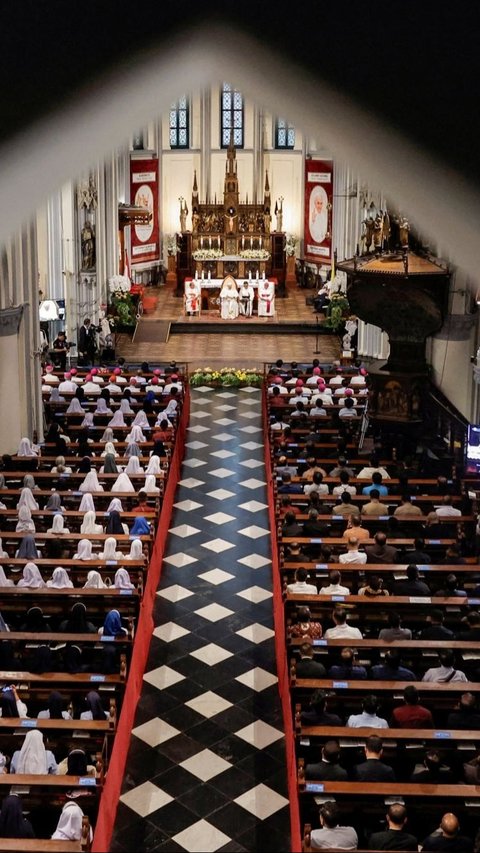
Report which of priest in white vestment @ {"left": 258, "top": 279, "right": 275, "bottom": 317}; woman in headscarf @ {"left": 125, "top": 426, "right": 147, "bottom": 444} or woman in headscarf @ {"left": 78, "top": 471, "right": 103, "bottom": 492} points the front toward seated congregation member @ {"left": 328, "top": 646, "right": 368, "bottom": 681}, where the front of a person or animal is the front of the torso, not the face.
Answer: the priest in white vestment

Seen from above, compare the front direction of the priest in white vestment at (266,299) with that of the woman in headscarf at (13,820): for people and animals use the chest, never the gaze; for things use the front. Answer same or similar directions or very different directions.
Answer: very different directions

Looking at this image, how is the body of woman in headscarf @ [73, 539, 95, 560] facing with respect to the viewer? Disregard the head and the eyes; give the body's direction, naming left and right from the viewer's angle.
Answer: facing away from the viewer

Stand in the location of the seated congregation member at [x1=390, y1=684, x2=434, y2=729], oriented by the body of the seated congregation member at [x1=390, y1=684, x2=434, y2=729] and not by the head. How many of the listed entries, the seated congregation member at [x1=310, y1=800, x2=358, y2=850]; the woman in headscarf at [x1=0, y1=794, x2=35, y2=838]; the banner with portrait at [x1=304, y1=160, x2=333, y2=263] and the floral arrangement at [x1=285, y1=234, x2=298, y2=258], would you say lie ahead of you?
2

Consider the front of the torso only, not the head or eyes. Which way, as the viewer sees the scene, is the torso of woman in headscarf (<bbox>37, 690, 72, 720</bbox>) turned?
away from the camera

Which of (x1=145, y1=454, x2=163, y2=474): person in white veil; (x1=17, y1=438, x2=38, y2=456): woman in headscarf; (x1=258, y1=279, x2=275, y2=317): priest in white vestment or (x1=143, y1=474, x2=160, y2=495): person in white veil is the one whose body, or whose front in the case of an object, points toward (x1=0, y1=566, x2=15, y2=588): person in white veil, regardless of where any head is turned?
the priest in white vestment

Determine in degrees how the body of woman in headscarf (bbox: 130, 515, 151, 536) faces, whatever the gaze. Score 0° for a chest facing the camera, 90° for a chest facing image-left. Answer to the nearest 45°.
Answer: approximately 180°

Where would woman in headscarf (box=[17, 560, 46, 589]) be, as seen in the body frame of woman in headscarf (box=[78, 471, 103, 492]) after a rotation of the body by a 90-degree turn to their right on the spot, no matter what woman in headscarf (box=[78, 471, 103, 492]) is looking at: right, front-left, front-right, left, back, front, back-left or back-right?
right

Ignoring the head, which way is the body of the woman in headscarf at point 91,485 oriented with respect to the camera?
away from the camera

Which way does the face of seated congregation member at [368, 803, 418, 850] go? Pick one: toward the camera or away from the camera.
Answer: away from the camera

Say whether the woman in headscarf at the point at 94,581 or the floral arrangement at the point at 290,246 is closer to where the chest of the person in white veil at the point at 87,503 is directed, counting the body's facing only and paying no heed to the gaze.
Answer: the floral arrangement

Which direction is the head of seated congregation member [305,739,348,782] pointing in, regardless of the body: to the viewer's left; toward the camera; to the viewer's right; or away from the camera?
away from the camera

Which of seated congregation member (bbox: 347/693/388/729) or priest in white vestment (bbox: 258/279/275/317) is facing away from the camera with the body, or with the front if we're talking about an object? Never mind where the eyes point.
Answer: the seated congregation member

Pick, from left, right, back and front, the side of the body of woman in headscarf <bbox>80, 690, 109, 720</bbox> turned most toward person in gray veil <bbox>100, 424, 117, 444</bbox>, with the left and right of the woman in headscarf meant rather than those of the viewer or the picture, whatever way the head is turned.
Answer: front

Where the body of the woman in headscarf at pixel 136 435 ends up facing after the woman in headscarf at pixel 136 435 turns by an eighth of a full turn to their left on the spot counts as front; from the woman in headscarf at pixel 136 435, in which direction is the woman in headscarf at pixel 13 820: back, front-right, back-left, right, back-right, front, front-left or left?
back-left

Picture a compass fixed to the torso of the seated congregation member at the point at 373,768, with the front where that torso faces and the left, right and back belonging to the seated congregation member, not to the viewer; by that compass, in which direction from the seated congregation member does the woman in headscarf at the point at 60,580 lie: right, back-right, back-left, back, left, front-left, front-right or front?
front-left

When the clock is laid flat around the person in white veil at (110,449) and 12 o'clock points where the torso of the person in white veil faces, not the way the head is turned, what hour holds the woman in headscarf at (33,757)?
The woman in headscarf is roughly at 6 o'clock from the person in white veil.

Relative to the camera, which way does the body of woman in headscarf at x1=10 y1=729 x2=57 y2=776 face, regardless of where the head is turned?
away from the camera

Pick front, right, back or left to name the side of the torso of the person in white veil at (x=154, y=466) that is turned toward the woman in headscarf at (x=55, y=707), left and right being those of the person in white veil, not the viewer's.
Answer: back

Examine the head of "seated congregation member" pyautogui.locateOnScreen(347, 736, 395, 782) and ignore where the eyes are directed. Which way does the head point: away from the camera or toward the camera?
away from the camera

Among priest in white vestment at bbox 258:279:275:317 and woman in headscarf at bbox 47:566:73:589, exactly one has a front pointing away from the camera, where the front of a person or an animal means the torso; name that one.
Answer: the woman in headscarf

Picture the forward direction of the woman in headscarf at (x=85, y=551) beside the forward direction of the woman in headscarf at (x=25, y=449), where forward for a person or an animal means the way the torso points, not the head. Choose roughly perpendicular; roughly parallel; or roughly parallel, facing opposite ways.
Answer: roughly parallel

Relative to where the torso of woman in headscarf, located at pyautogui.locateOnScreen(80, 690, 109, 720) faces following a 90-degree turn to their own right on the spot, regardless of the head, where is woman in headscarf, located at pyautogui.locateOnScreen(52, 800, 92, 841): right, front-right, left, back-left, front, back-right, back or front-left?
right

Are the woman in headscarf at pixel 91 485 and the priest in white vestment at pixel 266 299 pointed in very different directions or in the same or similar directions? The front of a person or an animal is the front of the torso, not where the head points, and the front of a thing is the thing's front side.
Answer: very different directions
